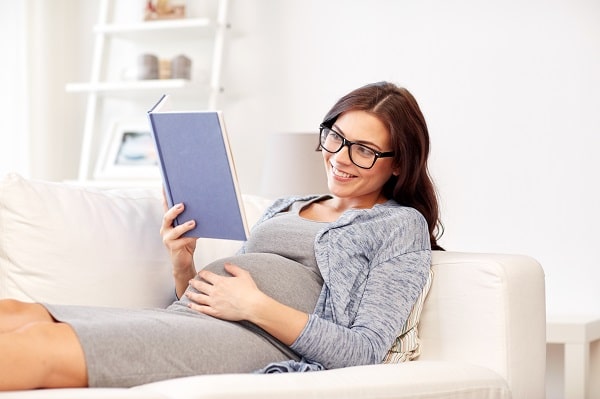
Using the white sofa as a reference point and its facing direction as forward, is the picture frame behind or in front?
behind

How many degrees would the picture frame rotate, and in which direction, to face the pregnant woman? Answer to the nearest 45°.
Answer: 0° — it already faces them

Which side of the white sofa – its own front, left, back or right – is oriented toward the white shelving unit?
back

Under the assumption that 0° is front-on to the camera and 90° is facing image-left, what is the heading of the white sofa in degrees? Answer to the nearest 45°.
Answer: approximately 0°

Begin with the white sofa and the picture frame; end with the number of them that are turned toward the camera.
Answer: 2

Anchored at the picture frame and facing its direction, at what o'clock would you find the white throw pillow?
The white throw pillow is roughly at 12 o'clock from the picture frame.
